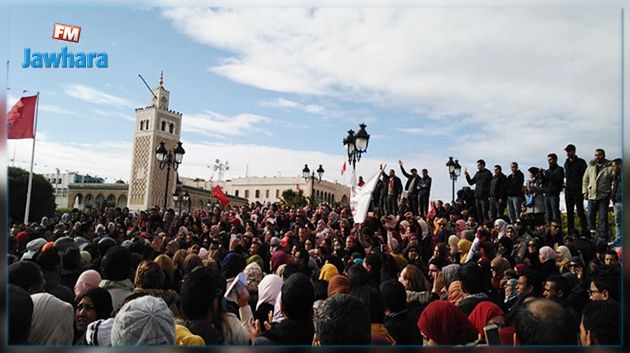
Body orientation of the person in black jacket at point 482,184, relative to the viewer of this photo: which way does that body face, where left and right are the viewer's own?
facing the viewer and to the left of the viewer

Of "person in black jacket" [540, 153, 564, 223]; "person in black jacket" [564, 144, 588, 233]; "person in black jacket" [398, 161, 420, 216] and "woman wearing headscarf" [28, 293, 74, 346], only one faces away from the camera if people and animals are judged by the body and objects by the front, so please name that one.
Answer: the woman wearing headscarf

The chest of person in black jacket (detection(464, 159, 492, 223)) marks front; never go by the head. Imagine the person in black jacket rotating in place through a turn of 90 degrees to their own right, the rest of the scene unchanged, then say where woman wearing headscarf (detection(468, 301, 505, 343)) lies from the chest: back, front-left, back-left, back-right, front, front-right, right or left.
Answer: back-left

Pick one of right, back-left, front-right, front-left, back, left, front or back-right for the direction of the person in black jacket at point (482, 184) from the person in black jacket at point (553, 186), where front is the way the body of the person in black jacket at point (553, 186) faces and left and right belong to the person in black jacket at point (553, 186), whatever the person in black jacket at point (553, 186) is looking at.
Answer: right

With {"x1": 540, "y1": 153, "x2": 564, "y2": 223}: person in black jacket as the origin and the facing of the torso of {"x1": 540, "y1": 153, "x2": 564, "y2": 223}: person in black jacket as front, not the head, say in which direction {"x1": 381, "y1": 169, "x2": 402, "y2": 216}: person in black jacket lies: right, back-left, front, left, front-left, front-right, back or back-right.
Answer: right

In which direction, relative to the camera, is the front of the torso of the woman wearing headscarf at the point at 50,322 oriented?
away from the camera

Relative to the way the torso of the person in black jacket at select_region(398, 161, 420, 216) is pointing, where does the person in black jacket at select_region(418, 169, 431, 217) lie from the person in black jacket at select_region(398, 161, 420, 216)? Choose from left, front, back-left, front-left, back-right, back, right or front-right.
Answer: left

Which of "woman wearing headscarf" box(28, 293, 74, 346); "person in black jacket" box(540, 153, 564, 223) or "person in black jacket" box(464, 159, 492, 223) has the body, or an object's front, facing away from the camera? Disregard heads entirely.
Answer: the woman wearing headscarf

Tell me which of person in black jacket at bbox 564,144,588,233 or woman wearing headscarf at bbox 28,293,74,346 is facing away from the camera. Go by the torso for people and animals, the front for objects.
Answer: the woman wearing headscarf

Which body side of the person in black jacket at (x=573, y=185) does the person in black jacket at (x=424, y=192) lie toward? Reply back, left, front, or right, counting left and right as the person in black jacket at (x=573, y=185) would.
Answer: right

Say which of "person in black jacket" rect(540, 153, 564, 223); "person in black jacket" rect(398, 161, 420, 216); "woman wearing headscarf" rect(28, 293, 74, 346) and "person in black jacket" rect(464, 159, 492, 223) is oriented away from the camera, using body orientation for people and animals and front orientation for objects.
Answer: the woman wearing headscarf
